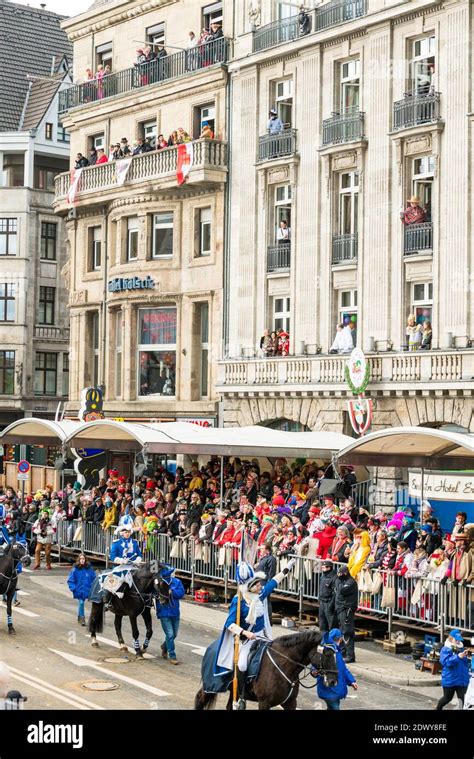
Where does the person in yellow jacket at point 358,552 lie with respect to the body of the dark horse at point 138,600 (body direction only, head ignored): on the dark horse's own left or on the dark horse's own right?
on the dark horse's own left

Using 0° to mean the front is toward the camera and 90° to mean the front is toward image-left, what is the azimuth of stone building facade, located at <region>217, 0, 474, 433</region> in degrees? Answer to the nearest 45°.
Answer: approximately 45°

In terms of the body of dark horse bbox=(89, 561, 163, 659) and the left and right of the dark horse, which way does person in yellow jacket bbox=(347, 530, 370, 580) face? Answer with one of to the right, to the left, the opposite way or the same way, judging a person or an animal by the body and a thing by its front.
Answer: to the right

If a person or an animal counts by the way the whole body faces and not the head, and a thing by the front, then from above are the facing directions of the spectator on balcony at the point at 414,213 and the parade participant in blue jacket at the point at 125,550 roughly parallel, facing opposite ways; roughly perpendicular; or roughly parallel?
roughly perpendicular

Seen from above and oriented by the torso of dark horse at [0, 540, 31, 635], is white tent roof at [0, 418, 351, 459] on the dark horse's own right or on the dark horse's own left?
on the dark horse's own left

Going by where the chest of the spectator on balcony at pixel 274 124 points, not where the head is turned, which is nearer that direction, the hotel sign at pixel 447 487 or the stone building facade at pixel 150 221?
the hotel sign

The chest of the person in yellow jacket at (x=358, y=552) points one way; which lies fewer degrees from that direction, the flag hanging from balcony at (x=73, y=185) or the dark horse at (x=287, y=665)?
the dark horse

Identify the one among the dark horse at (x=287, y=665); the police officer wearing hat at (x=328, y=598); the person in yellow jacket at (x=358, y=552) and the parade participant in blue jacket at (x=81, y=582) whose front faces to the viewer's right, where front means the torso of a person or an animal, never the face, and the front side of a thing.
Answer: the dark horse

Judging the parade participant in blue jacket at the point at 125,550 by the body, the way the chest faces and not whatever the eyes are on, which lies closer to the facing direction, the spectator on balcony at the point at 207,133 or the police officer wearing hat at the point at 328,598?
the police officer wearing hat

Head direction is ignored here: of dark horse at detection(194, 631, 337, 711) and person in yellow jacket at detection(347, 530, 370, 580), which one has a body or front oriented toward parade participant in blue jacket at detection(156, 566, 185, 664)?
the person in yellow jacket

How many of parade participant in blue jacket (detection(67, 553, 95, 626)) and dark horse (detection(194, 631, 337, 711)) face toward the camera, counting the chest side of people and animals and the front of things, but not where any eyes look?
1
